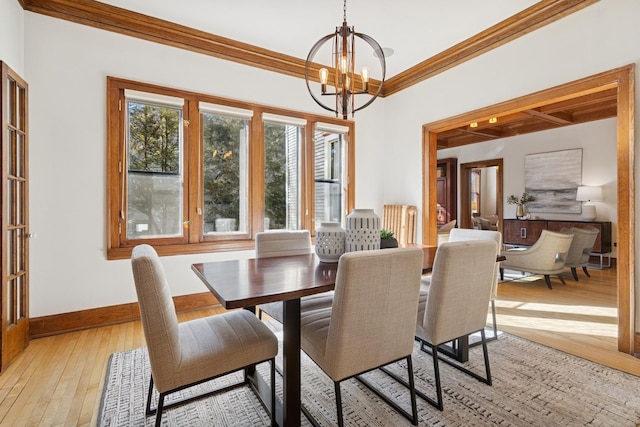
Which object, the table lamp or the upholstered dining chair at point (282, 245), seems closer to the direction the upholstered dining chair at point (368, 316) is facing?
the upholstered dining chair

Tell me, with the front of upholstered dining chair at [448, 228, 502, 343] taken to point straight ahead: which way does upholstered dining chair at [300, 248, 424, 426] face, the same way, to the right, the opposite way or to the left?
to the right

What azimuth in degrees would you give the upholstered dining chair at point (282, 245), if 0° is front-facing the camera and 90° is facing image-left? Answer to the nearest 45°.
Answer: approximately 315°

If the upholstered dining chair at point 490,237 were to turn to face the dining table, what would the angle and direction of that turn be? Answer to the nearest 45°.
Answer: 0° — it already faces it

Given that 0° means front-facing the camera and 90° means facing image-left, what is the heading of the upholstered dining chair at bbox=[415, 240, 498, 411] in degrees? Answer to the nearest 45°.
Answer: approximately 135°

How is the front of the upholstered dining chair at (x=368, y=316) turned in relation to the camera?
facing away from the viewer and to the left of the viewer

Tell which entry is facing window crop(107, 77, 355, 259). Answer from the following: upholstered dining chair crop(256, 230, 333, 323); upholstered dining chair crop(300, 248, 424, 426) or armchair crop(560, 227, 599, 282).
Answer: upholstered dining chair crop(300, 248, 424, 426)

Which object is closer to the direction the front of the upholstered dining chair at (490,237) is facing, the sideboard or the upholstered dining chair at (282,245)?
the upholstered dining chair

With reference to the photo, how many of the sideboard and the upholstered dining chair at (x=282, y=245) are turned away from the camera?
0

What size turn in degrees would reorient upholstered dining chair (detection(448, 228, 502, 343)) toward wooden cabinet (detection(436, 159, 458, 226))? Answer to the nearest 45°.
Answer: approximately 135° to its right
